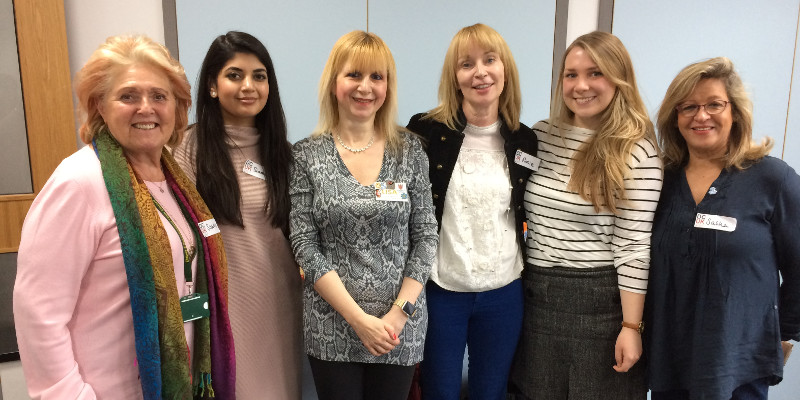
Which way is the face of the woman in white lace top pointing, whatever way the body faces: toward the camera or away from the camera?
toward the camera

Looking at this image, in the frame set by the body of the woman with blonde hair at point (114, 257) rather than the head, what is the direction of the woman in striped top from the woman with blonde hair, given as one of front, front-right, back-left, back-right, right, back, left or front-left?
front-left

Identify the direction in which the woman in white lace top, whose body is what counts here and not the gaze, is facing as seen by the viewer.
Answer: toward the camera

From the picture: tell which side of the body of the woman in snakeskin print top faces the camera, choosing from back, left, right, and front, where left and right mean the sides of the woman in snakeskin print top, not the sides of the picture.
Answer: front

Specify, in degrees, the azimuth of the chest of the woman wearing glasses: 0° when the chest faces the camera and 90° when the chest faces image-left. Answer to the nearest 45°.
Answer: approximately 45°

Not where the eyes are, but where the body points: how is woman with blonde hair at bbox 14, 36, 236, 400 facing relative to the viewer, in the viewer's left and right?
facing the viewer and to the right of the viewer

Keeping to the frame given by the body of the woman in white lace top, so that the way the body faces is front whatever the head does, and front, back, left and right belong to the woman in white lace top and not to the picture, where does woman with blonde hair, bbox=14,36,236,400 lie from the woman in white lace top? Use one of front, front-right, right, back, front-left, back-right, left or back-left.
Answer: front-right

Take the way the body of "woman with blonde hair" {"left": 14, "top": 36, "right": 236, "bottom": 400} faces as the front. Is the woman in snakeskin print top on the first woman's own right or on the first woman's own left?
on the first woman's own left
